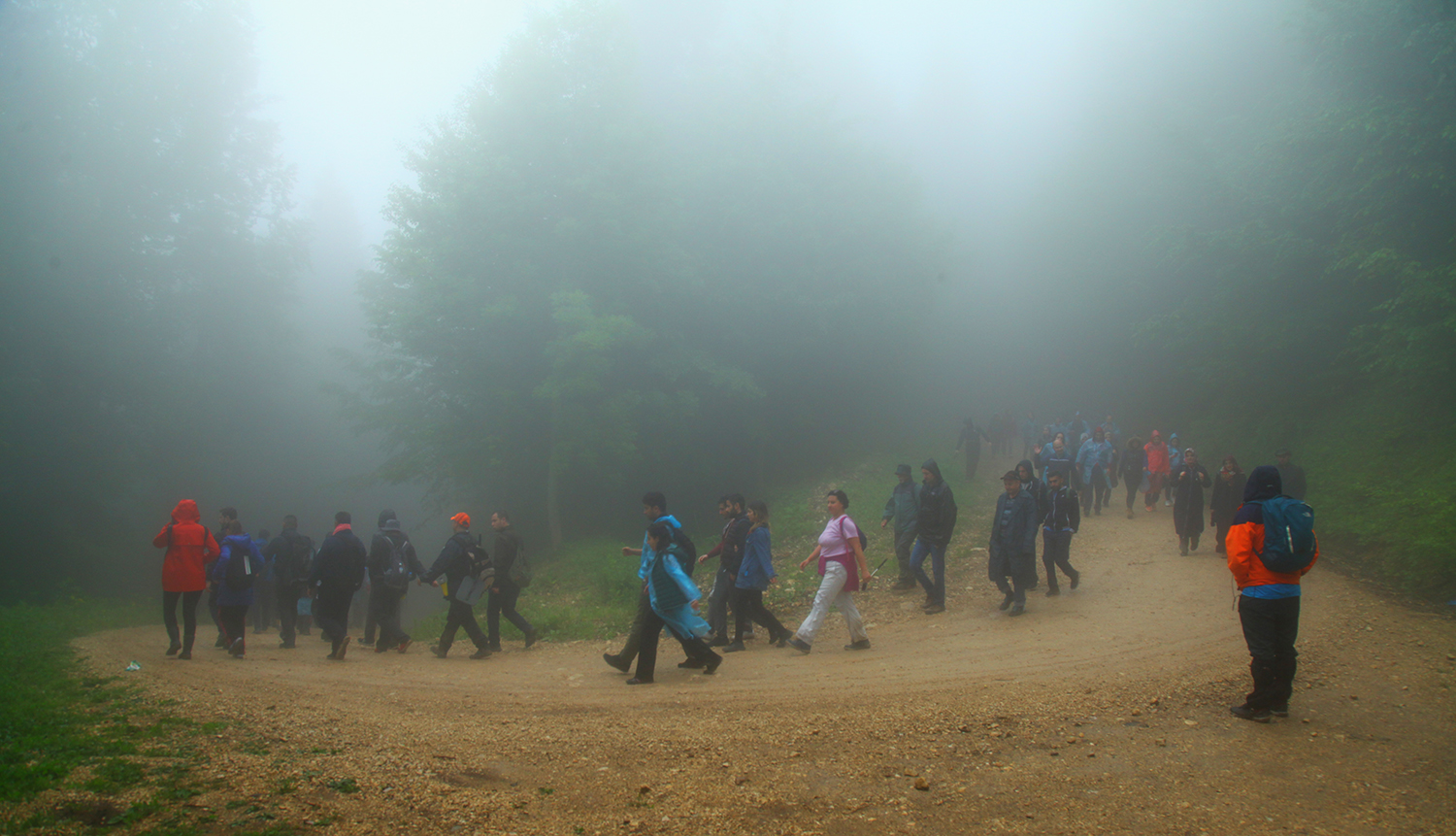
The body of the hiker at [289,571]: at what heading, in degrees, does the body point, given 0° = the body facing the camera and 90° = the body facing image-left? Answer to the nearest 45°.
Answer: approximately 180°

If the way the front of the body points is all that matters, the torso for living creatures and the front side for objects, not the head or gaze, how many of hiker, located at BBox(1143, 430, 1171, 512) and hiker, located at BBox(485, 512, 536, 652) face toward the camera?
1

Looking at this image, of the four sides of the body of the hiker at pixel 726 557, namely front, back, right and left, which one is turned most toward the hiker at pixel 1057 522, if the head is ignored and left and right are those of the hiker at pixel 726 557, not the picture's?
back

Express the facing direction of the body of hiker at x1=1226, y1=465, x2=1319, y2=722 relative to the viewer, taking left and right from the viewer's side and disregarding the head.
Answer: facing away from the viewer and to the left of the viewer

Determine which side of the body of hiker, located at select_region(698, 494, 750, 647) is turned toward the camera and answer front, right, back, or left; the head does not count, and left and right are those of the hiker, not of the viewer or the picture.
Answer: left

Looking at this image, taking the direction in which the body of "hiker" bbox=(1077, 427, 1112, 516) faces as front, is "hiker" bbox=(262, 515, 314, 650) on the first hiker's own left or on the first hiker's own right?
on the first hiker's own right

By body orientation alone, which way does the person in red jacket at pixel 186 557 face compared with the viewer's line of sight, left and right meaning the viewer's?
facing away from the viewer

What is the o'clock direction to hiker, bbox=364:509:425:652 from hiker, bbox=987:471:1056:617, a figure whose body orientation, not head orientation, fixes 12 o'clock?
hiker, bbox=364:509:425:652 is roughly at 1 o'clock from hiker, bbox=987:471:1056:617.

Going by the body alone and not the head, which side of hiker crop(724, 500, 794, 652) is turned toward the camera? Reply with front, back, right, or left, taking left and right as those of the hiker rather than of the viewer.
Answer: left

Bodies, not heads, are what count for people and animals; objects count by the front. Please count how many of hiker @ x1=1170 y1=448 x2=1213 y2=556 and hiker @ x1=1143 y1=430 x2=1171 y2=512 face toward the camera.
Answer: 2

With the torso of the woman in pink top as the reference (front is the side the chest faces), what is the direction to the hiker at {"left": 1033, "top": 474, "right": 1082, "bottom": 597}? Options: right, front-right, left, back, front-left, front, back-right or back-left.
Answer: back-right

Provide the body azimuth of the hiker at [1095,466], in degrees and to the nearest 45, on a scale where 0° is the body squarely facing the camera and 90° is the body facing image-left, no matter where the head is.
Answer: approximately 0°
